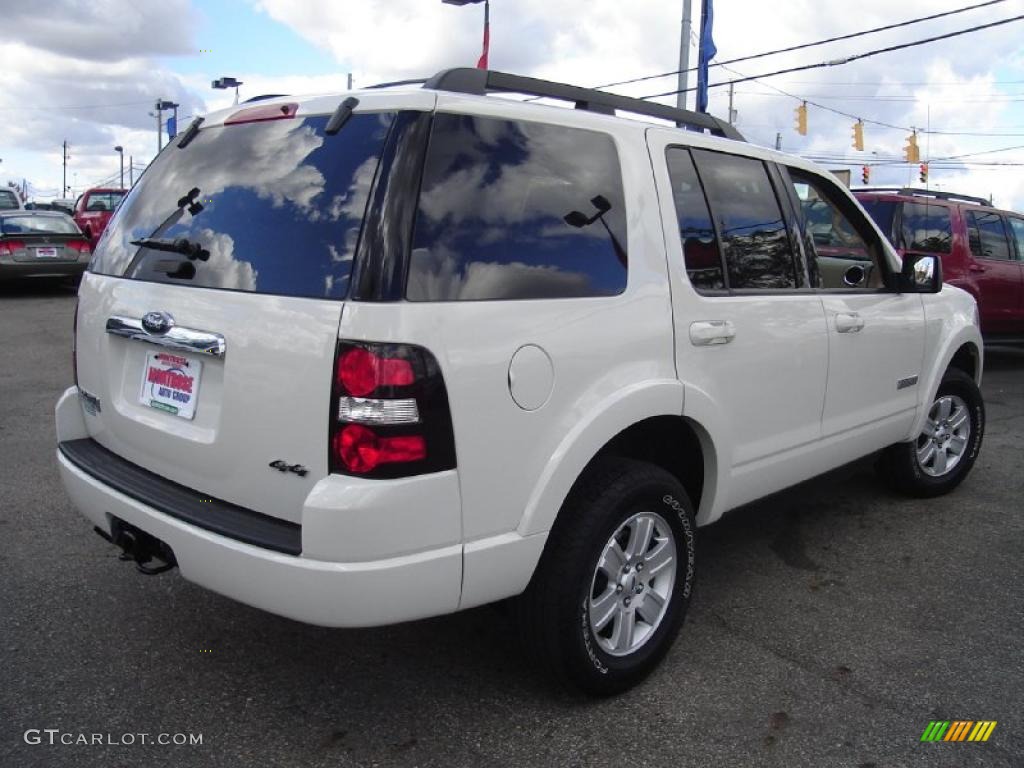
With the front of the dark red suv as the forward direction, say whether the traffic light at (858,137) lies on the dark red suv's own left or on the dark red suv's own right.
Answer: on the dark red suv's own left

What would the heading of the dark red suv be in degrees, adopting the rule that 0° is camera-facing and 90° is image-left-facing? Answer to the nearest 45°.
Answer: approximately 225°

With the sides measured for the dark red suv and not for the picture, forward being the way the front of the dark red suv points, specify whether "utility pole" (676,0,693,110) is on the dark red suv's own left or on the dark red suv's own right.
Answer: on the dark red suv's own left

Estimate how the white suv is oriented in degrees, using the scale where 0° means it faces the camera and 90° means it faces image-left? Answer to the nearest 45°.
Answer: approximately 225°
